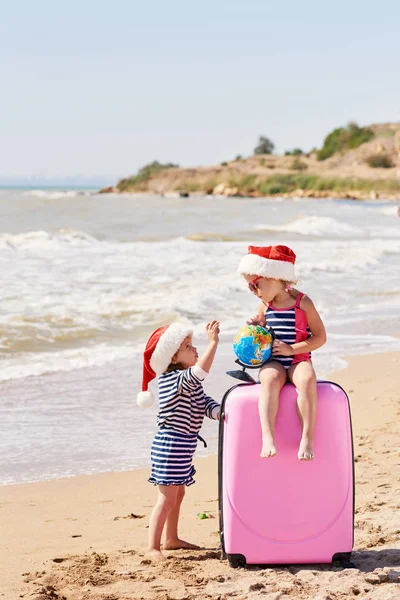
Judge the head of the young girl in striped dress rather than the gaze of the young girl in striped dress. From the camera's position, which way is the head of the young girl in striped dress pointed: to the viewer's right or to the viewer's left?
to the viewer's right

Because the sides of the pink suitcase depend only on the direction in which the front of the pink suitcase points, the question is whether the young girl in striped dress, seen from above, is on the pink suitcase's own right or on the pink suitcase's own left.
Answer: on the pink suitcase's own right

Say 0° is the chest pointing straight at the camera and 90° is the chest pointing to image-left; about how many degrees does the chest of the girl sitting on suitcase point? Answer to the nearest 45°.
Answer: approximately 45°

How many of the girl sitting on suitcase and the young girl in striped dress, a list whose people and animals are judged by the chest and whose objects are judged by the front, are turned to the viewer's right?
1

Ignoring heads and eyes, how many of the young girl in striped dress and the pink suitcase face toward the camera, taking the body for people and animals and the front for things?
1

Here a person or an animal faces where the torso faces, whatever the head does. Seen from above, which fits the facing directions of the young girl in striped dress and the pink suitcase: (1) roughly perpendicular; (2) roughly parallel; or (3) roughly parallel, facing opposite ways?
roughly perpendicular

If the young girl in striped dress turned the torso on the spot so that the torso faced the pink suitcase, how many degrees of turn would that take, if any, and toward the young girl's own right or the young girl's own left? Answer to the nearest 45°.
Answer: approximately 45° to the young girl's own right

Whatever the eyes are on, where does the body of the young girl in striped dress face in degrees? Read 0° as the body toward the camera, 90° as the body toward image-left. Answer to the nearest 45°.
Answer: approximately 270°
